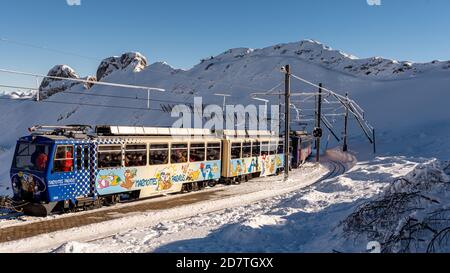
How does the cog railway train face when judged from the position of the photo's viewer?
facing the viewer and to the left of the viewer
